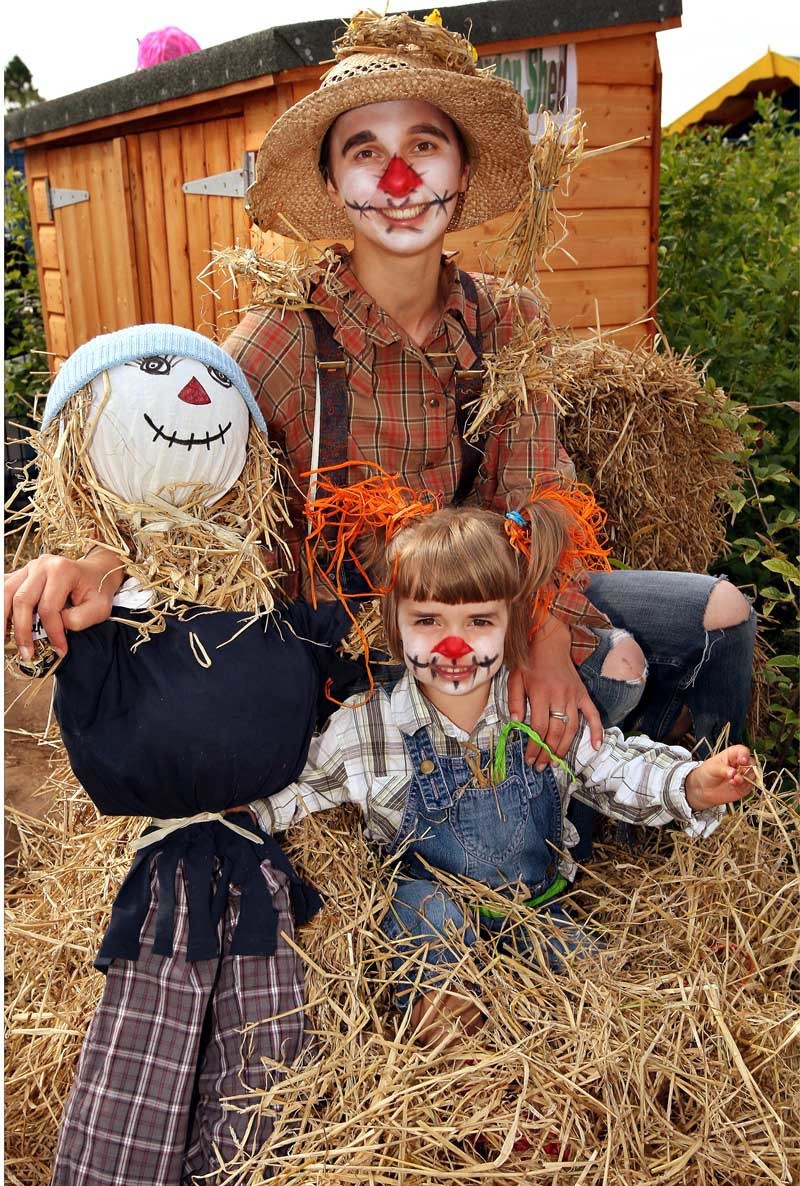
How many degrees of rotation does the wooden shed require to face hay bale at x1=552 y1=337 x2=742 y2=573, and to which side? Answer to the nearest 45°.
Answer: approximately 90° to its left

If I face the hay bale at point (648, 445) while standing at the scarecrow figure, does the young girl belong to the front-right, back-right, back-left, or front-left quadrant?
front-right

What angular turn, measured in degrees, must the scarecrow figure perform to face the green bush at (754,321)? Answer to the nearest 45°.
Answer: approximately 135° to its left

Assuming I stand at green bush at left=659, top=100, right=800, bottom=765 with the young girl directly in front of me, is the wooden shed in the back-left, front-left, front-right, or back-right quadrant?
front-right

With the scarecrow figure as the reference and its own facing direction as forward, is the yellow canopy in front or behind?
behind

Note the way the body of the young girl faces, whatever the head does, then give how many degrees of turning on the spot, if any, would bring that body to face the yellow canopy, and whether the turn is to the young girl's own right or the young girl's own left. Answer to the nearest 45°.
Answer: approximately 180°

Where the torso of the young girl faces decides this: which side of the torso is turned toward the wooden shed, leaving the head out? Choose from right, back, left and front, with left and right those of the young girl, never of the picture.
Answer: back

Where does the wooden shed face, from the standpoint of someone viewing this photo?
facing the viewer and to the left of the viewer

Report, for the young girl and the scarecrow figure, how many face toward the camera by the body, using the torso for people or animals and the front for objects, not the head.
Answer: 2

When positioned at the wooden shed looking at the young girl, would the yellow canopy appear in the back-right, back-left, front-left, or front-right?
back-left

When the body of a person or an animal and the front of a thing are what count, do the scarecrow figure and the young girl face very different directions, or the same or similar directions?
same or similar directions

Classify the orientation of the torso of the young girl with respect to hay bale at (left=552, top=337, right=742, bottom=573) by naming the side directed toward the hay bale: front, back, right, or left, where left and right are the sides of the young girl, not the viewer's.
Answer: back

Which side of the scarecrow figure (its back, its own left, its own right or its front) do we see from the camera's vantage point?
front
